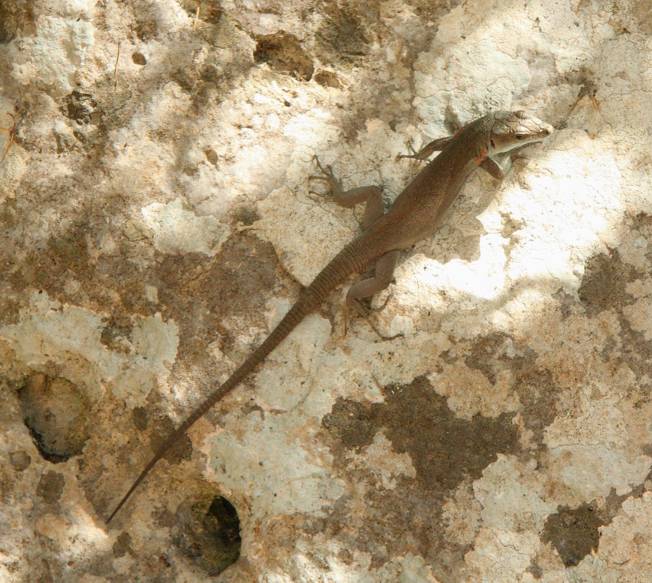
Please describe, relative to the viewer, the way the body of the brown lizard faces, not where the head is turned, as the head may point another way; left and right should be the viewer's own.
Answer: facing away from the viewer and to the right of the viewer
